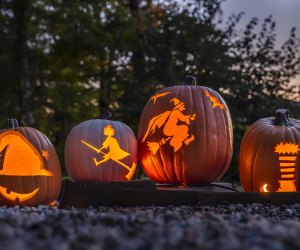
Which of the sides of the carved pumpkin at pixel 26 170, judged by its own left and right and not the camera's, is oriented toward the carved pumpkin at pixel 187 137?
left

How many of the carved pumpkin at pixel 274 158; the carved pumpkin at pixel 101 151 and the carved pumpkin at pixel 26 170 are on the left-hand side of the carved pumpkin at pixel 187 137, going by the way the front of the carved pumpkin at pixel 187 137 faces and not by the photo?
1

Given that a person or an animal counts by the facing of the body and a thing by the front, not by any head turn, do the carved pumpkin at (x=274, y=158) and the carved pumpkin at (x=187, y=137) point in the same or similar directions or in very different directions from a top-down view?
same or similar directions

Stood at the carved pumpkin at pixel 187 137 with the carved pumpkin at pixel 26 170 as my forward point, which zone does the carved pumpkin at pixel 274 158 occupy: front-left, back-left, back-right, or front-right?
back-left

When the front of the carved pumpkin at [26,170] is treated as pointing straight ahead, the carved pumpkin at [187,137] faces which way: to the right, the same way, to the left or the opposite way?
the same way

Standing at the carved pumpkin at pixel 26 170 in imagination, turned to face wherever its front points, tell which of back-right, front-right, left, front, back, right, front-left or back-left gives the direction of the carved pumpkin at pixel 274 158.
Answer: left

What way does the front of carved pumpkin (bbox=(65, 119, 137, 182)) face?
toward the camera

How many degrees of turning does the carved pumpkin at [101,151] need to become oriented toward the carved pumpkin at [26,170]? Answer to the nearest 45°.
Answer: approximately 45° to its right

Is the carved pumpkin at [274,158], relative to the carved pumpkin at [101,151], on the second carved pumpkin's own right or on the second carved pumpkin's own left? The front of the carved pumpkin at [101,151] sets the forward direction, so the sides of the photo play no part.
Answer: on the second carved pumpkin's own left

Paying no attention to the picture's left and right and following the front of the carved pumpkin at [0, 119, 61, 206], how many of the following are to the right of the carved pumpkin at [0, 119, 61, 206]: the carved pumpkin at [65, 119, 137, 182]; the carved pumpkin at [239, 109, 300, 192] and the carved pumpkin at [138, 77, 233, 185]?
0

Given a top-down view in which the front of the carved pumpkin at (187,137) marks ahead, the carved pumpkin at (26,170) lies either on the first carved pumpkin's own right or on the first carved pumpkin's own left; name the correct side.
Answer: on the first carved pumpkin's own right

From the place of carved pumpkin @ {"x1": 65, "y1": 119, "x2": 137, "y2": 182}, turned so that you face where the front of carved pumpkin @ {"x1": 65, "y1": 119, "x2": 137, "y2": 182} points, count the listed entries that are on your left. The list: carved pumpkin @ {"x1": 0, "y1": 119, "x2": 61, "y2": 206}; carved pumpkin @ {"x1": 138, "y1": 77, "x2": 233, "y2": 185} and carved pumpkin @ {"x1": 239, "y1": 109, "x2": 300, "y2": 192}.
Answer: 2

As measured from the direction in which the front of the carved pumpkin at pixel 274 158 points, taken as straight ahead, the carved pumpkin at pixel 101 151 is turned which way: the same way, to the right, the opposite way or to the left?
the same way

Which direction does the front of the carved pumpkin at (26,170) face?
toward the camera

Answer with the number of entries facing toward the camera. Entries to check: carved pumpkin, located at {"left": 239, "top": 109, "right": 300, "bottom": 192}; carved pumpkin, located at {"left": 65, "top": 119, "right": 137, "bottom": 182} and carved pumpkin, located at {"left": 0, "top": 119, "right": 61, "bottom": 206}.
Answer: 3

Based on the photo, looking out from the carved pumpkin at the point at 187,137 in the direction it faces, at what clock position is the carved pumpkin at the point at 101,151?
the carved pumpkin at the point at 101,151 is roughly at 3 o'clock from the carved pumpkin at the point at 187,137.

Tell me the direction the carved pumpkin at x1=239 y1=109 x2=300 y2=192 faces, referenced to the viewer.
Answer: facing the viewer

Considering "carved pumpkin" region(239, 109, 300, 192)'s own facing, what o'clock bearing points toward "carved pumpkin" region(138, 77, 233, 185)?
"carved pumpkin" region(138, 77, 233, 185) is roughly at 3 o'clock from "carved pumpkin" region(239, 109, 300, 192).

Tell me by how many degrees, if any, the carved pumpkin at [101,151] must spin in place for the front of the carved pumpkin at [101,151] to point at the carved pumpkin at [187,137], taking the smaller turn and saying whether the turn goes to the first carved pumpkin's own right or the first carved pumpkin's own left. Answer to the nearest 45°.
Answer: approximately 90° to the first carved pumpkin's own left
